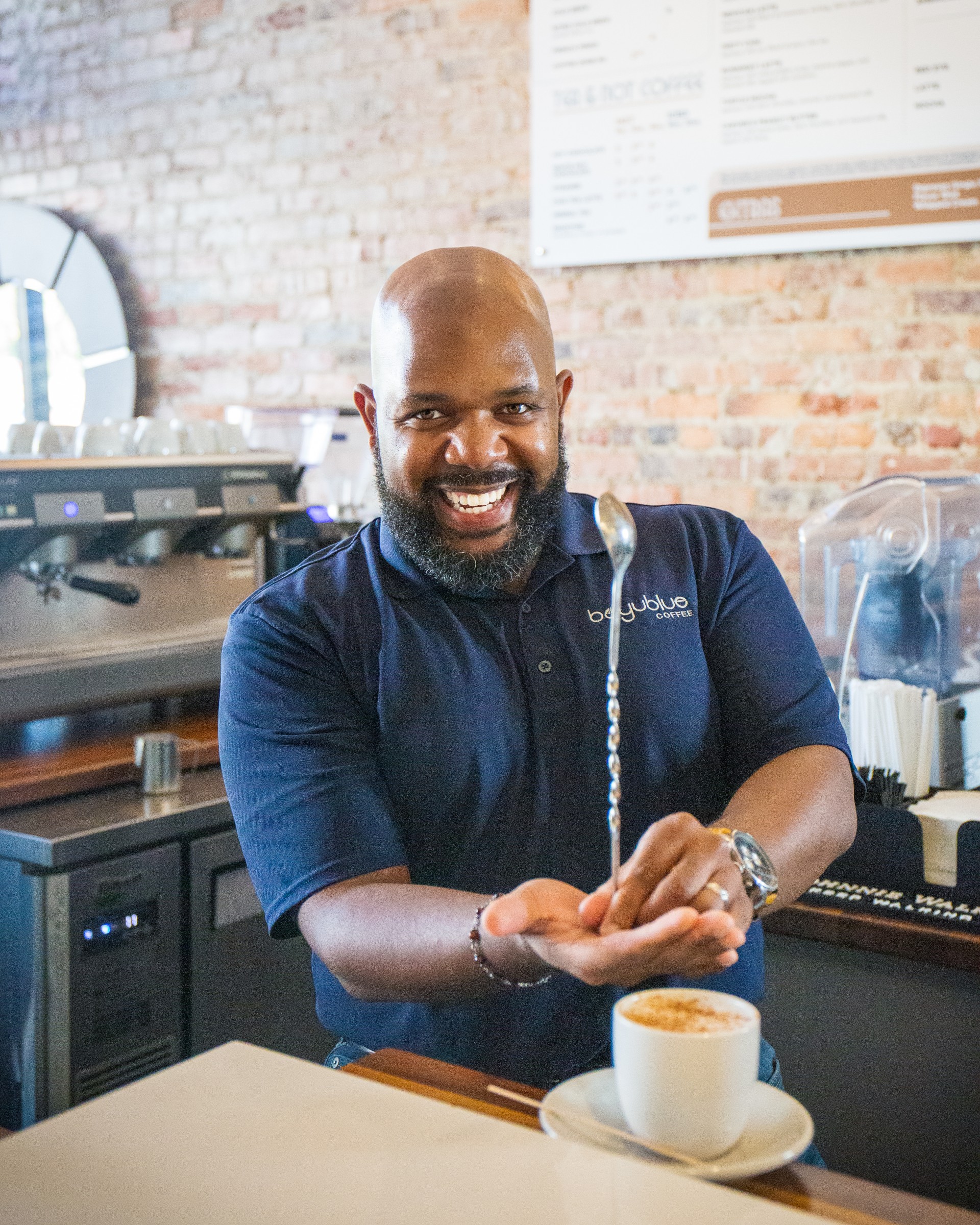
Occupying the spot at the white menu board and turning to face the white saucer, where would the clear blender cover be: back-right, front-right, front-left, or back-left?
front-left

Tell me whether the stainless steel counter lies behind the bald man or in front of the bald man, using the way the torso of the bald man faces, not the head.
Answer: behind

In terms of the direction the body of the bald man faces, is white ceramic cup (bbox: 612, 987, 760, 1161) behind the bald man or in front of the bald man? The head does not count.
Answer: in front

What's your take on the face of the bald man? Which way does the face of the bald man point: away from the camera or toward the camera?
toward the camera

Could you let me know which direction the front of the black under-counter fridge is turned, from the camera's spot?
facing the viewer and to the right of the viewer

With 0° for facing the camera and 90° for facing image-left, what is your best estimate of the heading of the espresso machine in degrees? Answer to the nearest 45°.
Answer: approximately 315°

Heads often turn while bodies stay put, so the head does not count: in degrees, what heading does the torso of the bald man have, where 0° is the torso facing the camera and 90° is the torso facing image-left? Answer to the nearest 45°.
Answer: approximately 0°

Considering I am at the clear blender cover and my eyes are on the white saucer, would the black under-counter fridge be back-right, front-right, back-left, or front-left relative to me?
front-right

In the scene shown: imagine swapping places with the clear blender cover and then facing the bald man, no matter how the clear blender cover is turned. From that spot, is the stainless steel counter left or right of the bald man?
right

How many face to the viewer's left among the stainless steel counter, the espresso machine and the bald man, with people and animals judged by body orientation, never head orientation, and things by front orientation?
0
